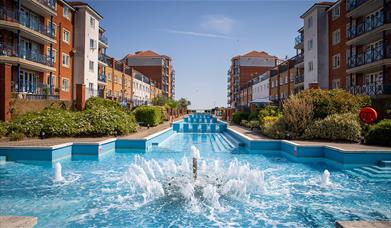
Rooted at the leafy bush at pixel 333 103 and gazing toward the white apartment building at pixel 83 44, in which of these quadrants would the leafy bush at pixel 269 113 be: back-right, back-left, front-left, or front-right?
front-right

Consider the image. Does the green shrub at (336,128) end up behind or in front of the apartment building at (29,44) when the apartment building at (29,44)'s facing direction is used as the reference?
in front

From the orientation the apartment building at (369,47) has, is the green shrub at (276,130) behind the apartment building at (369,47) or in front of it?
in front

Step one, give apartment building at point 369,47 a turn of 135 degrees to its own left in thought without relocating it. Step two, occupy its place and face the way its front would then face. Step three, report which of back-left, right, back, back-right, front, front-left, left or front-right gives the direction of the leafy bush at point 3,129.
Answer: back-right

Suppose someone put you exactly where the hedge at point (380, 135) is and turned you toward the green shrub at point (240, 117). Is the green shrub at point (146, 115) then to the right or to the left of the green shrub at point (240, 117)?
left

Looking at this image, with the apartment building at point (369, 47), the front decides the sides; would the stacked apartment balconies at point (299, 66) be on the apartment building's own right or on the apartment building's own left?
on the apartment building's own right

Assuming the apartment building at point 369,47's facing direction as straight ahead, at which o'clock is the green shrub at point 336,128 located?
The green shrub is roughly at 11 o'clock from the apartment building.

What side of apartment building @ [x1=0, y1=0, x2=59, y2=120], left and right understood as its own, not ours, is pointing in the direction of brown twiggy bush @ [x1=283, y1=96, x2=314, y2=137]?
front

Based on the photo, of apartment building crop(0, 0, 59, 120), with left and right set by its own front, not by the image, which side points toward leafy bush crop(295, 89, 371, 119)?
front

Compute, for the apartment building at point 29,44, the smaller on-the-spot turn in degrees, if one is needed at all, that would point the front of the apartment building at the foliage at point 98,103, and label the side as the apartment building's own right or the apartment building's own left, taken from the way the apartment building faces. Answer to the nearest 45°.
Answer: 0° — it already faces it

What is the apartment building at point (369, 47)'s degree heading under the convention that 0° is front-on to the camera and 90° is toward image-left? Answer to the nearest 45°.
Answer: approximately 45°

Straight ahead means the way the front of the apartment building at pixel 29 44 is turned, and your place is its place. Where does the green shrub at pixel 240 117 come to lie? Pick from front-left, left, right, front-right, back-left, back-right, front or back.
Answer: front-left

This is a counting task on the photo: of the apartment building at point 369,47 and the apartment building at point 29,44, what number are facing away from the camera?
0

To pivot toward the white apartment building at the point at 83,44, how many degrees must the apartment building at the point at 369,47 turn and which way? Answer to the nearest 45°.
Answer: approximately 45° to its right
